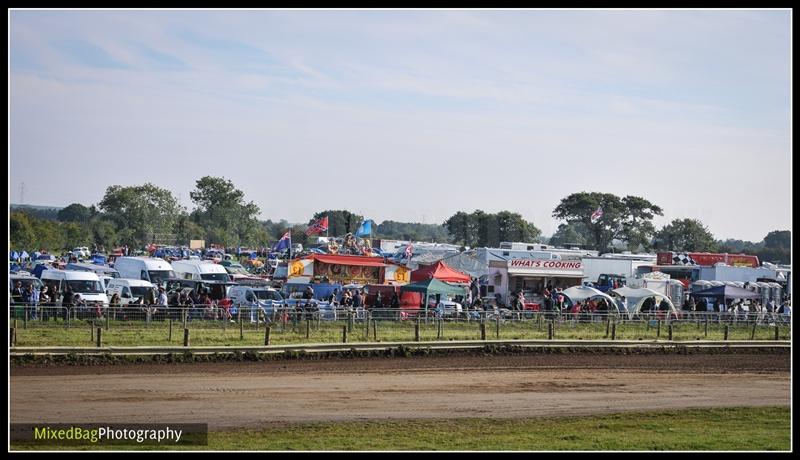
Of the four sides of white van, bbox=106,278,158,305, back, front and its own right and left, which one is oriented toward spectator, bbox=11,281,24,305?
right

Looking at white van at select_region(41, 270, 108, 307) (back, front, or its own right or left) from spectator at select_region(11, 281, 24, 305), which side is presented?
right

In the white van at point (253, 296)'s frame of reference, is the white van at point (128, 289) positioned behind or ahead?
behind

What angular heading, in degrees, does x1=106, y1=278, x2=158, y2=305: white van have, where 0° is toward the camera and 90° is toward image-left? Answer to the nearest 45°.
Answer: approximately 315°

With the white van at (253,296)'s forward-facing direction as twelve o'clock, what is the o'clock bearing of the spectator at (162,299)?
The spectator is roughly at 3 o'clock from the white van.

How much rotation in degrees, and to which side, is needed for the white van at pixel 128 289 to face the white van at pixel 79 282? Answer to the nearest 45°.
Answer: approximately 135° to its right

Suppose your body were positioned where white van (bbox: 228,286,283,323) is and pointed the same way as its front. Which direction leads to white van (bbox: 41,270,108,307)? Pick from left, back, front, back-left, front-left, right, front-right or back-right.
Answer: back-right

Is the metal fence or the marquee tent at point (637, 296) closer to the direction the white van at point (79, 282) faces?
the metal fence

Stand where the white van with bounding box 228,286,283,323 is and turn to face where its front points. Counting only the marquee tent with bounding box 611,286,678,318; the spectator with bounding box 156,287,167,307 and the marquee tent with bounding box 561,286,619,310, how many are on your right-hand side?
1
